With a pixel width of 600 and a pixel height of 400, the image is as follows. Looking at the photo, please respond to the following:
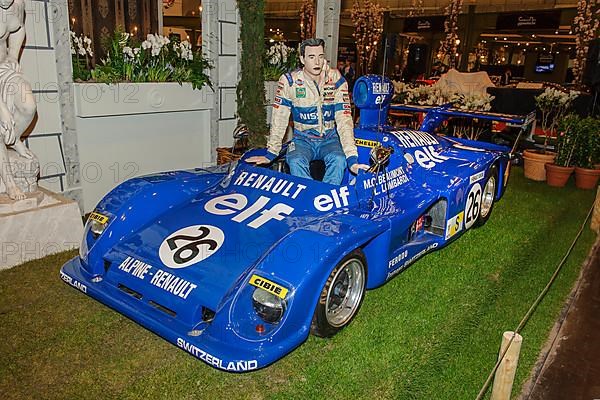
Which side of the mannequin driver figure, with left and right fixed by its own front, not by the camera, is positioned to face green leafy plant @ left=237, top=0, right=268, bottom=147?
back

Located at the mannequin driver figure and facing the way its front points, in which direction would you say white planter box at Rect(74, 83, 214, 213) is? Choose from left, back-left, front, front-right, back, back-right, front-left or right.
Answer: back-right

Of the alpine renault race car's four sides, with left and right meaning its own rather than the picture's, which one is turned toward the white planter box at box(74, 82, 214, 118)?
right

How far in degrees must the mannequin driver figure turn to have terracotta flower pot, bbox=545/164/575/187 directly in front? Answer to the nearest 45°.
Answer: approximately 135° to its left

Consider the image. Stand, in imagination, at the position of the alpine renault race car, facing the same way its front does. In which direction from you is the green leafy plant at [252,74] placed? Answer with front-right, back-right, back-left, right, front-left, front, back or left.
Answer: back-right

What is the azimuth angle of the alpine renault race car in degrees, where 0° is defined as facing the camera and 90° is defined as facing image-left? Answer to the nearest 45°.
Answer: approximately 45°

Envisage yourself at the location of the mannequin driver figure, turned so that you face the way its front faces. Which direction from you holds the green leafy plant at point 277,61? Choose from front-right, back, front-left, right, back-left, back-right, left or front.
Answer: back

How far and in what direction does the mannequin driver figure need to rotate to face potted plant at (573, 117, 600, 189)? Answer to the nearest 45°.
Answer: approximately 135° to its left
